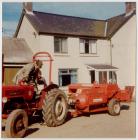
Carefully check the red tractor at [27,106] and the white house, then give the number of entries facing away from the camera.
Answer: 0

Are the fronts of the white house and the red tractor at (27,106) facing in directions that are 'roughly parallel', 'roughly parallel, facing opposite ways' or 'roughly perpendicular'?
roughly perpendicular

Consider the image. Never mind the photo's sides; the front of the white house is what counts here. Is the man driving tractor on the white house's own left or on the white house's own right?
on the white house's own right

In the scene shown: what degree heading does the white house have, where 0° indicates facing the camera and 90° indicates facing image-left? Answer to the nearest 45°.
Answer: approximately 315°

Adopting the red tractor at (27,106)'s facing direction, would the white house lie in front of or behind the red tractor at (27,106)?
behind

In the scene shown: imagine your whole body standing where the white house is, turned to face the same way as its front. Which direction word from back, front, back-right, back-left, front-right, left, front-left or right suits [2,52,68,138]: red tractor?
front-right
